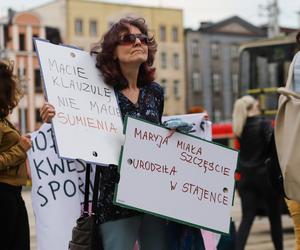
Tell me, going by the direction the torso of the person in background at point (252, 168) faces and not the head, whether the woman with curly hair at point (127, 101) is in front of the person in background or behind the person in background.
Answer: behind

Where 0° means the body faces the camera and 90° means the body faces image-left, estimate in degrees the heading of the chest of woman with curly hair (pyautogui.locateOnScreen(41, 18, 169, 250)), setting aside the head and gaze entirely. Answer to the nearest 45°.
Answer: approximately 0°

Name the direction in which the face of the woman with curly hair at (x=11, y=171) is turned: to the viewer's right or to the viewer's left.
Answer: to the viewer's right

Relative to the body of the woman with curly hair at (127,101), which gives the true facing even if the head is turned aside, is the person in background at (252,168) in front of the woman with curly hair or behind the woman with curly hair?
behind

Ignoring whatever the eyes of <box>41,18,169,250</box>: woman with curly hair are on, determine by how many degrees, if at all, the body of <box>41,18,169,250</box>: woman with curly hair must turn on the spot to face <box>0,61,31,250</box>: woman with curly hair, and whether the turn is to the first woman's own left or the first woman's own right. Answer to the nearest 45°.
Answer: approximately 135° to the first woman's own right

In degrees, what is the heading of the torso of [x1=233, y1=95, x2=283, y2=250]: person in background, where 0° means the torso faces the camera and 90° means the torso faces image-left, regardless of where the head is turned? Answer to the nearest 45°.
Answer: approximately 225°

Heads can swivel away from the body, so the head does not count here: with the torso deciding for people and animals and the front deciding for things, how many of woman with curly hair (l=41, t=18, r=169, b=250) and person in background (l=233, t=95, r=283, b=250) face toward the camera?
1
